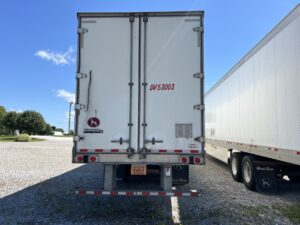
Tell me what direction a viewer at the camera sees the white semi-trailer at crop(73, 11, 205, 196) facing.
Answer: facing away from the viewer

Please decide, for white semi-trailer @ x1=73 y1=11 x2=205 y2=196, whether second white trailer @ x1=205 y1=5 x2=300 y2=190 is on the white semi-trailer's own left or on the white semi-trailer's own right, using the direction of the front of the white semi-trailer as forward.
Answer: on the white semi-trailer's own right

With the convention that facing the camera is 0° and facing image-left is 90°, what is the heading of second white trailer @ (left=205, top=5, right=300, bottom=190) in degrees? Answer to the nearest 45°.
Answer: approximately 135°

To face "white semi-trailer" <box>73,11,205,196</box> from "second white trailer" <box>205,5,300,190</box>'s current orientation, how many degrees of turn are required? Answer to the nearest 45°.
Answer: approximately 90° to its left
